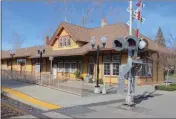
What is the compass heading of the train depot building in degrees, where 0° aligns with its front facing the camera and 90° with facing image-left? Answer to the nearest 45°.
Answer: approximately 45°

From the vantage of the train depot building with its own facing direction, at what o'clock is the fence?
The fence is roughly at 11 o'clock from the train depot building.
